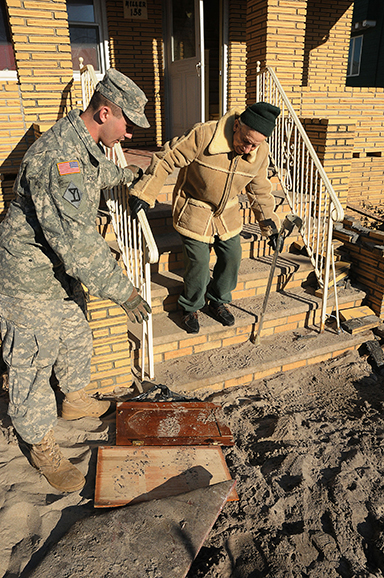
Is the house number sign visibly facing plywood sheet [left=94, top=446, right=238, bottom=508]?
yes

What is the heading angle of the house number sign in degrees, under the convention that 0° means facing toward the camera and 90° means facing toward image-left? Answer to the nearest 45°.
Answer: approximately 0°

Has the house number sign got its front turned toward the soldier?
yes

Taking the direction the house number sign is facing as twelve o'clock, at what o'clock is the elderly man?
The elderly man is roughly at 12 o'clock from the house number sign.

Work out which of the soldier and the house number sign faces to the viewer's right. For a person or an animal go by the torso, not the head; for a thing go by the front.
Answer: the soldier

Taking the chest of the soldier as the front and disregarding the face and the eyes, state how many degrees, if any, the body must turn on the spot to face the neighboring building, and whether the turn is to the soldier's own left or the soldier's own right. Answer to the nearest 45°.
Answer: approximately 45° to the soldier's own left

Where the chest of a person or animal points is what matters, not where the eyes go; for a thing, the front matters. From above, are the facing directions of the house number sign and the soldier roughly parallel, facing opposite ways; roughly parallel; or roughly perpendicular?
roughly perpendicular

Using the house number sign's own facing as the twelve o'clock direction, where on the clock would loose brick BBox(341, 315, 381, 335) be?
The loose brick is roughly at 11 o'clock from the house number sign.

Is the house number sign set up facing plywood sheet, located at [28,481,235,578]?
yes

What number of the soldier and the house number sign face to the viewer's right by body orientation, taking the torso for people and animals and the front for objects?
1

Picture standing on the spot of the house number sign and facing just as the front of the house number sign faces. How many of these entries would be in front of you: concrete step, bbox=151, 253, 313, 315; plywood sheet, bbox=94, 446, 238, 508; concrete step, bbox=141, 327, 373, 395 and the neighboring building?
3

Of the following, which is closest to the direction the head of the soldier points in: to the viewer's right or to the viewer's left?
to the viewer's right

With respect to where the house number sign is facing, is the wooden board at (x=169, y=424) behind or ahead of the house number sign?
ahead

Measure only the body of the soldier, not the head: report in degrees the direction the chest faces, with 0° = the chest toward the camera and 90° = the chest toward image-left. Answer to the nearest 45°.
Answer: approximately 270°
